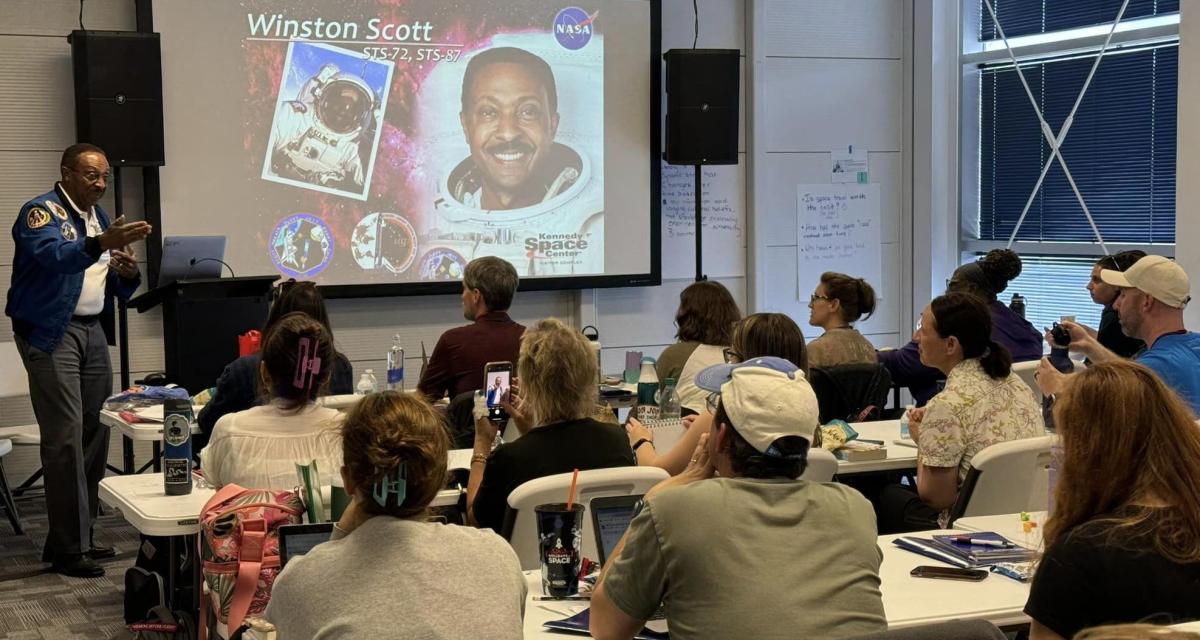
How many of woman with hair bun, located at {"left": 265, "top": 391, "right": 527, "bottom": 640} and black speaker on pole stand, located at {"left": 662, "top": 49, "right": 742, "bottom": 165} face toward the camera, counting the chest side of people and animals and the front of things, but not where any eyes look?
1

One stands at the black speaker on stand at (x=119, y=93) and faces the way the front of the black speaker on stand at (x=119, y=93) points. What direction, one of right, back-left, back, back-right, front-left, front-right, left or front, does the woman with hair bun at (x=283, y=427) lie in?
front

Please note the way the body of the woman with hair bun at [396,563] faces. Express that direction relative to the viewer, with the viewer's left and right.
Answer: facing away from the viewer

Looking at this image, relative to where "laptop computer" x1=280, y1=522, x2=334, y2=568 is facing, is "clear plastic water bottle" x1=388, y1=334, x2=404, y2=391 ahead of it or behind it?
behind

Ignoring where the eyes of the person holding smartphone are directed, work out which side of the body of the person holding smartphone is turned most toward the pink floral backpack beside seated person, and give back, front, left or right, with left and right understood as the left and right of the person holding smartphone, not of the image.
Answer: left

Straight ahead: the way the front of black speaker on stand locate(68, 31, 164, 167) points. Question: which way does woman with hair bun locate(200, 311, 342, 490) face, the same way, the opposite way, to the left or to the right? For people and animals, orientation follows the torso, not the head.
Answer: the opposite way

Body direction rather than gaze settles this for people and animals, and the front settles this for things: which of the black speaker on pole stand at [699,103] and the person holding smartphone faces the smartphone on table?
the black speaker on pole stand

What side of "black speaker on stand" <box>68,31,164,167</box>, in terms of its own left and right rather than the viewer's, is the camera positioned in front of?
front

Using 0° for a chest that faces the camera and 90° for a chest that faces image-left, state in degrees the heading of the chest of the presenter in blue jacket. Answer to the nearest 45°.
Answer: approximately 315°

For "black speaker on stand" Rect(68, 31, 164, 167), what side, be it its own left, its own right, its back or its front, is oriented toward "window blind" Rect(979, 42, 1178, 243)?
left

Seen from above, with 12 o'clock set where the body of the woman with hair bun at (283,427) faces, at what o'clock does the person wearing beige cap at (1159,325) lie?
The person wearing beige cap is roughly at 3 o'clock from the woman with hair bun.

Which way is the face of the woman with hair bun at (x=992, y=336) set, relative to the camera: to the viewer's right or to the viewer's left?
to the viewer's left

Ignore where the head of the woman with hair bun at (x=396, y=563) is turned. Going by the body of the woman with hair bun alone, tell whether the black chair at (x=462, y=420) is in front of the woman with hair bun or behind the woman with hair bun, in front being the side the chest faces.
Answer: in front

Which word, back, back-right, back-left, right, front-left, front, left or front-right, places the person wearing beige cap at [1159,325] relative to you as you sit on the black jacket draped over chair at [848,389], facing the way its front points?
back-right

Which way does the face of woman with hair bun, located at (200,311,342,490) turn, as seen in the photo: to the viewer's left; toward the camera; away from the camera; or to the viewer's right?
away from the camera

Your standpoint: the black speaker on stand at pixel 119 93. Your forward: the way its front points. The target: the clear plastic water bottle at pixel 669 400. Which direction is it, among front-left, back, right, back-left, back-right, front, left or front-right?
front-left
